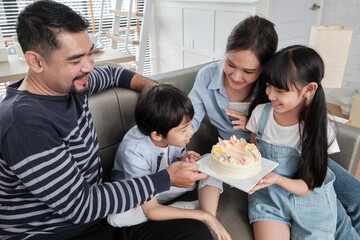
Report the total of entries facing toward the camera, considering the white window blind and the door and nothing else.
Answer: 2

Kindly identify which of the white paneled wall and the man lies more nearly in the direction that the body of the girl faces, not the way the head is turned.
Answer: the man

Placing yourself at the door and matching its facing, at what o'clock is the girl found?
The girl is roughly at 12 o'clock from the door.

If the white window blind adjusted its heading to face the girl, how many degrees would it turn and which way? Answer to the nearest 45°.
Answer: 0° — it already faces them

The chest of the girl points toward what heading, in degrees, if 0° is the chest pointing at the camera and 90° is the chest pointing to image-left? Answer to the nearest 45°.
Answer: approximately 45°

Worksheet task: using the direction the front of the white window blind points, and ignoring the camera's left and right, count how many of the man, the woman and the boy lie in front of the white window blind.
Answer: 3

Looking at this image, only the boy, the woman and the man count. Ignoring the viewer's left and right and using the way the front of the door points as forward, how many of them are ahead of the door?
3

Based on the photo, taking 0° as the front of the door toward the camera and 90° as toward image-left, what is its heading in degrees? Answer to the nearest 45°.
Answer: approximately 0°

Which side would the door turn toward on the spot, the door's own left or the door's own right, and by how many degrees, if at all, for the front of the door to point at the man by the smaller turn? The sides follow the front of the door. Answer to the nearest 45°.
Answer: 0° — it already faces them

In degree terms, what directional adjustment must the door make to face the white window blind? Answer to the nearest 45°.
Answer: approximately 90° to its right

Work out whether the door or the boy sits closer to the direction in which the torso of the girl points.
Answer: the boy

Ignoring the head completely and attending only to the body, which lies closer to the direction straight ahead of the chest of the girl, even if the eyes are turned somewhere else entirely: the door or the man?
the man
